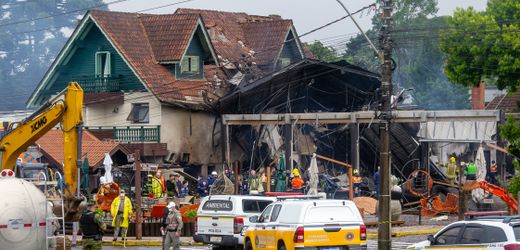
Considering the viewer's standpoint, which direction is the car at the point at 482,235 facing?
facing away from the viewer and to the left of the viewer

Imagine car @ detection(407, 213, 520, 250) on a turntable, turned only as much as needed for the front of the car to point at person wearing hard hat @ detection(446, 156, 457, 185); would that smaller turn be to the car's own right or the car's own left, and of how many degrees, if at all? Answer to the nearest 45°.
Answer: approximately 45° to the car's own right

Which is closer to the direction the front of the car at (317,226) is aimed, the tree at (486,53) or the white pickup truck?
the white pickup truck

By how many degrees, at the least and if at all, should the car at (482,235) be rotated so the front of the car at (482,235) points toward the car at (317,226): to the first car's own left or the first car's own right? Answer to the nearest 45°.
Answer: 0° — it already faces it
